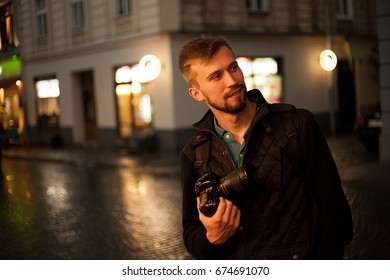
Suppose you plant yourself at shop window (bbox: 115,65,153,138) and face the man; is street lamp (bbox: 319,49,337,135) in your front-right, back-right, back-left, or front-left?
front-left

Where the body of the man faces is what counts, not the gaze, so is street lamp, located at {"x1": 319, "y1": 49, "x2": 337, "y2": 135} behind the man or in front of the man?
behind

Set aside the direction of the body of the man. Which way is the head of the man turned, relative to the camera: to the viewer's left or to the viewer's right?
to the viewer's right

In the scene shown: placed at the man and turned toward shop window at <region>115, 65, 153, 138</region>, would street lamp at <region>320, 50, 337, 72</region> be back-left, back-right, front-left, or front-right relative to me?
front-right

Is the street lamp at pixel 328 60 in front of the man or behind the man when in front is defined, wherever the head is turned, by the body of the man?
behind

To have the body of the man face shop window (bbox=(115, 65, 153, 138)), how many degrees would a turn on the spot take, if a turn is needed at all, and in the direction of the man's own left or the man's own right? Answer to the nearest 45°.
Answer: approximately 180°

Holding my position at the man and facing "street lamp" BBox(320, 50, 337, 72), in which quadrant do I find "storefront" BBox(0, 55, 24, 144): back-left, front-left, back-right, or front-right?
front-left

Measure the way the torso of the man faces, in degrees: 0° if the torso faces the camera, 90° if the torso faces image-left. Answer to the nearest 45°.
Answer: approximately 0°

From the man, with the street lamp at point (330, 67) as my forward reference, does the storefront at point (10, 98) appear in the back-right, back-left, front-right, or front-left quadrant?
front-left

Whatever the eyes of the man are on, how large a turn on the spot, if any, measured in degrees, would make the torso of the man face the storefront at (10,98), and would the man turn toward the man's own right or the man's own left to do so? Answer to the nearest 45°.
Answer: approximately 135° to the man's own right
